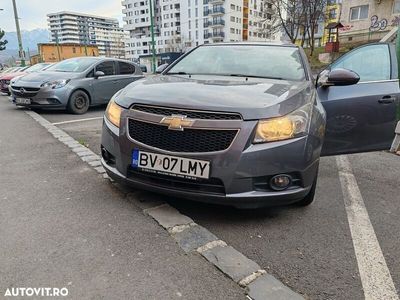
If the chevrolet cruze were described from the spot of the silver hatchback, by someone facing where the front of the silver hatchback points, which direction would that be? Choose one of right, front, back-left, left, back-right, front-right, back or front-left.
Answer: front-left

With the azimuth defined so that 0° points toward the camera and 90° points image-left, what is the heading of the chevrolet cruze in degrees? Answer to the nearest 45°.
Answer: approximately 45°

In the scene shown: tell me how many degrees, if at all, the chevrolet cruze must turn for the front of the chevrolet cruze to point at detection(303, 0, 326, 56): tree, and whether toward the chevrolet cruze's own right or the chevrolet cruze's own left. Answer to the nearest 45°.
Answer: approximately 135° to the chevrolet cruze's own right

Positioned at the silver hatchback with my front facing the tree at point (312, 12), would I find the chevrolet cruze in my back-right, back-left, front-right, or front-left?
back-right

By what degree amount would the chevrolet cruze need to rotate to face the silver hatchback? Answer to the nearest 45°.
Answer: approximately 90° to its right

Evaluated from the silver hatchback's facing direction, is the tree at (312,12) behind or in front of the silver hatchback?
behind

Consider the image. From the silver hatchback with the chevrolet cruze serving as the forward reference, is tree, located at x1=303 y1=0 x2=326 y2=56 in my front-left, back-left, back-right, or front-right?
back-left

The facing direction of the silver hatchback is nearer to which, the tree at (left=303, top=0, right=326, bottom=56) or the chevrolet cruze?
the chevrolet cruze

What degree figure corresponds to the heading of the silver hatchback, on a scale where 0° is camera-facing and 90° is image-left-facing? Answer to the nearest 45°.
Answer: approximately 45°
